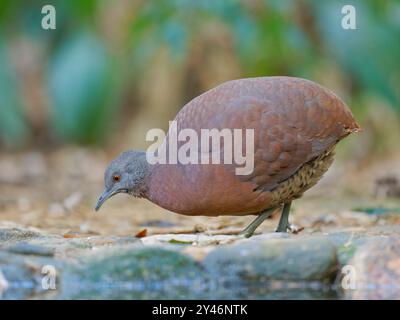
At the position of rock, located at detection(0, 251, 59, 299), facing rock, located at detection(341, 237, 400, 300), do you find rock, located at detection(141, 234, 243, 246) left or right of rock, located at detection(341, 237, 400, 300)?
left

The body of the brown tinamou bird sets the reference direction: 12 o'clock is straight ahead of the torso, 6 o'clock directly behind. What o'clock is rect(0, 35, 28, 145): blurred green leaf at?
The blurred green leaf is roughly at 2 o'clock from the brown tinamou bird.

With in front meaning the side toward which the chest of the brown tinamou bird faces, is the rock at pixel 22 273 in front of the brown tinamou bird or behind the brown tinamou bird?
in front

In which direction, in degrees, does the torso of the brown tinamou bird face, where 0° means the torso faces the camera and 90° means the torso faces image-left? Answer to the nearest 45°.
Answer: approximately 90°

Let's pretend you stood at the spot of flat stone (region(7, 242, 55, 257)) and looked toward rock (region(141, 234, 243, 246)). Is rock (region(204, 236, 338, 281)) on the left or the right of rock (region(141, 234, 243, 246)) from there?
right

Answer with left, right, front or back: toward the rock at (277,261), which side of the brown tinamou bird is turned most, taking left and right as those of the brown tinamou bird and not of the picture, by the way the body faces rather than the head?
left

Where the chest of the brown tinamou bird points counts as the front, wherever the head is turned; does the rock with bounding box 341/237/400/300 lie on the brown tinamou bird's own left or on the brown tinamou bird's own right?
on the brown tinamou bird's own left

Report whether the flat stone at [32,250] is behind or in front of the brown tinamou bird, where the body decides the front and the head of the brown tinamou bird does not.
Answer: in front
